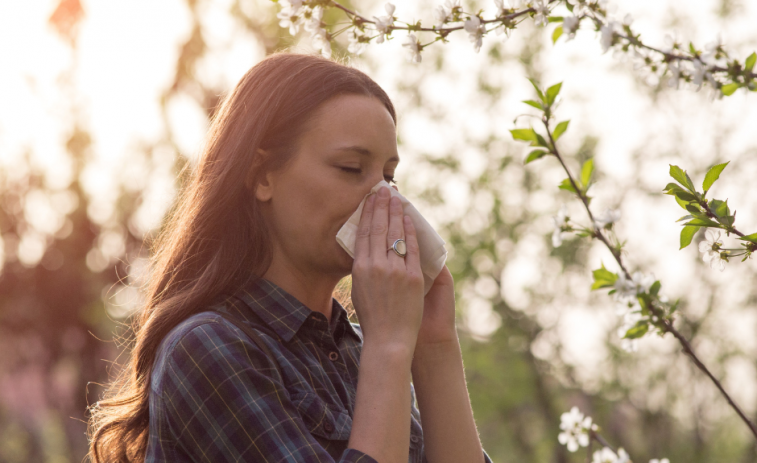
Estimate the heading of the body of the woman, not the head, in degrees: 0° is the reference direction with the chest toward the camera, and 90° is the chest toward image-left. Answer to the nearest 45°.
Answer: approximately 315°
